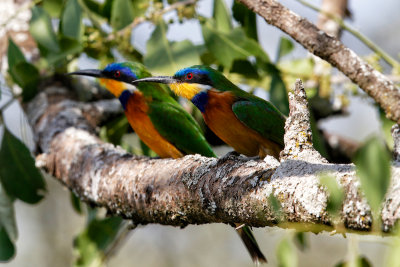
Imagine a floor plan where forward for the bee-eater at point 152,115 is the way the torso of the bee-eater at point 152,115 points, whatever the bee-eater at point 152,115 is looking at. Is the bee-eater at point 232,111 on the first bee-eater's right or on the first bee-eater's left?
on the first bee-eater's left

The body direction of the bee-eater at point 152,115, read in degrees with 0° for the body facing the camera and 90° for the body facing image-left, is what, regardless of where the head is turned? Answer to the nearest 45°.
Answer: approximately 90°

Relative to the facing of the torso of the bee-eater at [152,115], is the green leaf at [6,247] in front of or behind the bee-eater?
in front

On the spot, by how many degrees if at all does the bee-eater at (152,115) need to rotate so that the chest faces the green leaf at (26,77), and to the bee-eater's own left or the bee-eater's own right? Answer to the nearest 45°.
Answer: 0° — it already faces it

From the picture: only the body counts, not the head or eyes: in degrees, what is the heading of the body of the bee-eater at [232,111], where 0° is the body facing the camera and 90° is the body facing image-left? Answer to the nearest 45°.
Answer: approximately 90°

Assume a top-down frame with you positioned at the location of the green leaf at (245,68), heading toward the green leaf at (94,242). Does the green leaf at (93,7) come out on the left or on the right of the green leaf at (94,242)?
right

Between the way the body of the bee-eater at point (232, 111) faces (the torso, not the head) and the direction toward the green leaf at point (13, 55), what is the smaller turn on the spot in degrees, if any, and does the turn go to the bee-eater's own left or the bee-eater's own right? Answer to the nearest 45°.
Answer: approximately 45° to the bee-eater's own right

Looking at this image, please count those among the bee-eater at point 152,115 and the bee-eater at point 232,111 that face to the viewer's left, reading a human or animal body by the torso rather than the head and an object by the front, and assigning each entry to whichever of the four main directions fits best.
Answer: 2

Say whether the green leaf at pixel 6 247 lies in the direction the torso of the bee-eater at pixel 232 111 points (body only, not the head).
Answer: yes
